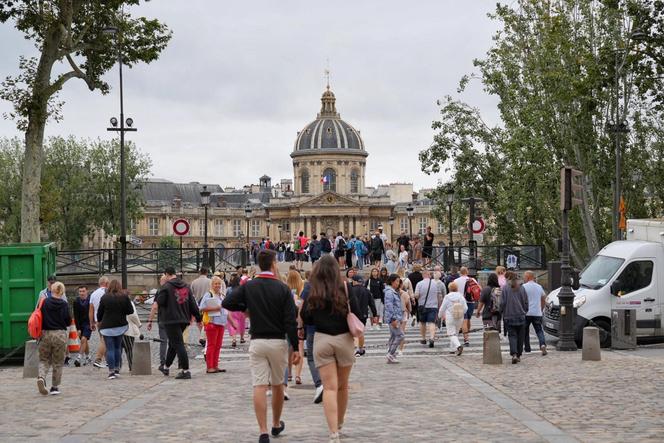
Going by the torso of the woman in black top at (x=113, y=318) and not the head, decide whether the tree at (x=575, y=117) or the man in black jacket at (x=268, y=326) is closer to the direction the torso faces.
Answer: the tree

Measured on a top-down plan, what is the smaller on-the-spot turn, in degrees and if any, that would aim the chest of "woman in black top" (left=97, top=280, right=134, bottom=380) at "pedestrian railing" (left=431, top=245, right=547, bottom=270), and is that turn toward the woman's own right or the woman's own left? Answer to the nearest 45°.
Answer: approximately 45° to the woman's own right

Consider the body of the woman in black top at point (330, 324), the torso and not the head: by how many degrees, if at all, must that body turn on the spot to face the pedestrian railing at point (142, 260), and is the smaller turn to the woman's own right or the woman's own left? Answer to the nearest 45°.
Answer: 0° — they already face it

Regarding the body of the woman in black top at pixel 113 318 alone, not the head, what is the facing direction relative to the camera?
away from the camera

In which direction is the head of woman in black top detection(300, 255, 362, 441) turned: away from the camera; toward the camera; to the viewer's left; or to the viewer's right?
away from the camera

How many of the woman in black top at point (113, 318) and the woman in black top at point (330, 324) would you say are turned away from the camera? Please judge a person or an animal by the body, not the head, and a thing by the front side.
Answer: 2

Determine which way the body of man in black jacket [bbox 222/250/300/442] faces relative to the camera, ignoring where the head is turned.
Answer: away from the camera

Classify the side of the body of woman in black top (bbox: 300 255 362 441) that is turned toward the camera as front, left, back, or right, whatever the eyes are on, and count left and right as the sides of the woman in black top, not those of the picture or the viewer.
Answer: back
